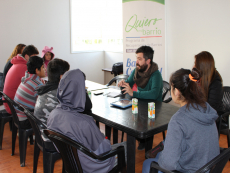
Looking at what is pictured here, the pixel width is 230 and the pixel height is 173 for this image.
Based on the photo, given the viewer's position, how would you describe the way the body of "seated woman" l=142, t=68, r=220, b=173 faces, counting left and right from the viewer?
facing away from the viewer and to the left of the viewer

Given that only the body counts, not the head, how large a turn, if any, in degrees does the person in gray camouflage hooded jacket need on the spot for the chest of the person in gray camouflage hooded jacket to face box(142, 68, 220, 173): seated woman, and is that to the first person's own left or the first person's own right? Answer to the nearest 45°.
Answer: approximately 90° to the first person's own right

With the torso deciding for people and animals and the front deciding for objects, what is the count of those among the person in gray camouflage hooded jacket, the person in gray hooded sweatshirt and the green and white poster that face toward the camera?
1

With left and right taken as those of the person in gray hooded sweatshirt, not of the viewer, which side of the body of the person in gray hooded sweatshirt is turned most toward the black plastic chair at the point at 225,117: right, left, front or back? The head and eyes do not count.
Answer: front

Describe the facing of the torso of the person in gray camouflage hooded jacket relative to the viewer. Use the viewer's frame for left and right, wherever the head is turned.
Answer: facing away from the viewer and to the right of the viewer

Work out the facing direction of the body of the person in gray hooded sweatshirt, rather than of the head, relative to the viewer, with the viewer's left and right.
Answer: facing away from the viewer and to the right of the viewer

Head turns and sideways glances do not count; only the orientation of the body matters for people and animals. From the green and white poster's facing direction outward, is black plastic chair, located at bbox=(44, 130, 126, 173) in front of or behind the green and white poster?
in front

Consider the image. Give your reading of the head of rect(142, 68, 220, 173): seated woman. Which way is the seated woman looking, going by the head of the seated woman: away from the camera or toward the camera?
away from the camera

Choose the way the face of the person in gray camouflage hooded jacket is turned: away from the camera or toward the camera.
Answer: away from the camera

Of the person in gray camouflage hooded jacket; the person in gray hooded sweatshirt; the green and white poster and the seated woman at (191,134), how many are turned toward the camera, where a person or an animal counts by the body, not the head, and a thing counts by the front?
1

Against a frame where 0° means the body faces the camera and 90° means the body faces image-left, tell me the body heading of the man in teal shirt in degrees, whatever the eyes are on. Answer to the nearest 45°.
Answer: approximately 45°

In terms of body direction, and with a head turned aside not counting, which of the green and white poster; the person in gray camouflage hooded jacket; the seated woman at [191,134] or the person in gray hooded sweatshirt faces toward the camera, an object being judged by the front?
the green and white poster

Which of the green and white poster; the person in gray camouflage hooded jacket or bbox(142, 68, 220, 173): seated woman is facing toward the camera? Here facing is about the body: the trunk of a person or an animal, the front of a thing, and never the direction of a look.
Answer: the green and white poster

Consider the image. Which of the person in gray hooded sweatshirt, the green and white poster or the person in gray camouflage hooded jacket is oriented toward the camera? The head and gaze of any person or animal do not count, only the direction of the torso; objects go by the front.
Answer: the green and white poster

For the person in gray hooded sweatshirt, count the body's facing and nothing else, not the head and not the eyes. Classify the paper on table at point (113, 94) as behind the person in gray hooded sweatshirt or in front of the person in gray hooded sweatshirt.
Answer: in front
